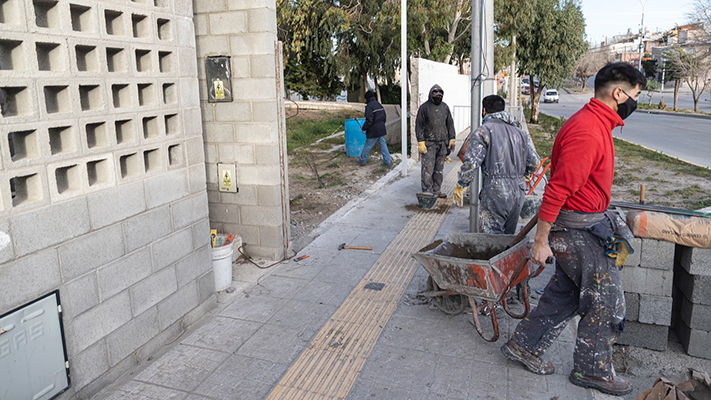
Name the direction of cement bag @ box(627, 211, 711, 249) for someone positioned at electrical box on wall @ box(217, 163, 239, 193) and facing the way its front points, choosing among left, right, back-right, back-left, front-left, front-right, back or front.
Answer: front-left

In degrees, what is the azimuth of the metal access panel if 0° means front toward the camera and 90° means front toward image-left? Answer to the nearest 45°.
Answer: approximately 315°

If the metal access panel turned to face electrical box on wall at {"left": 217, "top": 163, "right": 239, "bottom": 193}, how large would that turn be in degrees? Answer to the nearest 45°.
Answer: approximately 90° to its left

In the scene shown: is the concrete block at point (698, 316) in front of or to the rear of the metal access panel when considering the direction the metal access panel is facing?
in front

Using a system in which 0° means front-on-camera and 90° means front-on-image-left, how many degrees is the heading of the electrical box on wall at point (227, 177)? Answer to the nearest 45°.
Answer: approximately 0°

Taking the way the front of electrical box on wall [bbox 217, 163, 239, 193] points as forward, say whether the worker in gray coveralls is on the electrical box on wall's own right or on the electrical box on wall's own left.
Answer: on the electrical box on wall's own left

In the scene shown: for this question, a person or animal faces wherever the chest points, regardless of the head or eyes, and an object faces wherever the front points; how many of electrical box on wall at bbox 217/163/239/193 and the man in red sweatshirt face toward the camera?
1

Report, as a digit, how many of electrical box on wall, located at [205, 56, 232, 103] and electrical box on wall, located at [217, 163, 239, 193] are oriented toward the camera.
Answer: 2
